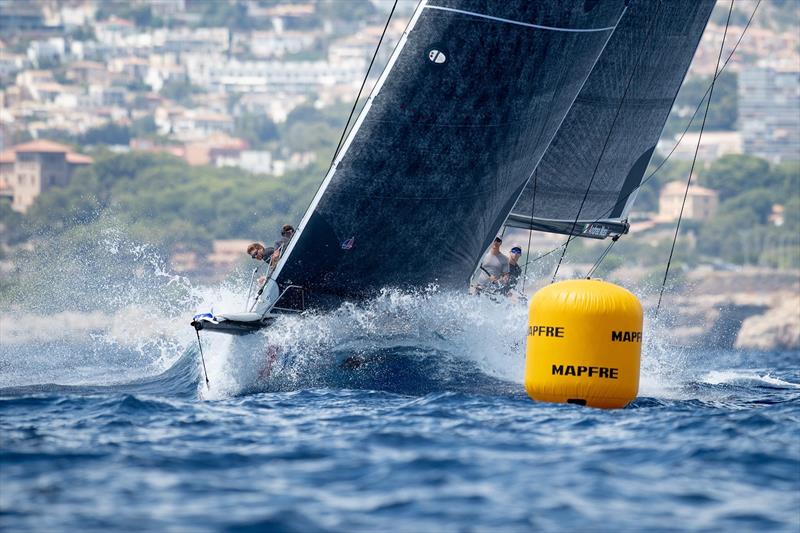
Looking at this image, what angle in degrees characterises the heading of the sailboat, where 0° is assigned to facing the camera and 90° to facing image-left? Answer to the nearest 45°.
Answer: approximately 45°

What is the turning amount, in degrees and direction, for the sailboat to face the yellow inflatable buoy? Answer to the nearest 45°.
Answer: approximately 90° to its left
